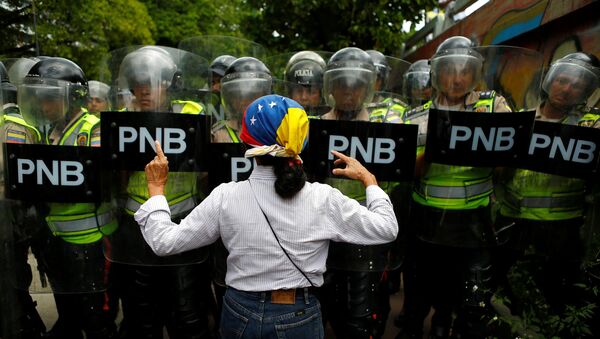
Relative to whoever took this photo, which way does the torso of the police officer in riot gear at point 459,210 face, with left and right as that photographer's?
facing the viewer

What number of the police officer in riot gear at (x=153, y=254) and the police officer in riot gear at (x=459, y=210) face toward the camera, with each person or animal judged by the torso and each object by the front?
2

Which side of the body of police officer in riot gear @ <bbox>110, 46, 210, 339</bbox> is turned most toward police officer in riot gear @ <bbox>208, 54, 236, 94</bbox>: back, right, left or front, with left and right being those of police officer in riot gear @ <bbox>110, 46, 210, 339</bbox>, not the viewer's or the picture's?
back

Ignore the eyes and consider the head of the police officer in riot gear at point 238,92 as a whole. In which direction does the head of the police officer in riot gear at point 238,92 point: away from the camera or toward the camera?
toward the camera

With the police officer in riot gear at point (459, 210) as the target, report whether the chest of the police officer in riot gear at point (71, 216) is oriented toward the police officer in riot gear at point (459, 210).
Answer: no

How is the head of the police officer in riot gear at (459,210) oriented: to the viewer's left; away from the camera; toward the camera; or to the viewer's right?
toward the camera

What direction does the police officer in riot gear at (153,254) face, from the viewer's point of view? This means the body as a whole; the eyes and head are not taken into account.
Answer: toward the camera

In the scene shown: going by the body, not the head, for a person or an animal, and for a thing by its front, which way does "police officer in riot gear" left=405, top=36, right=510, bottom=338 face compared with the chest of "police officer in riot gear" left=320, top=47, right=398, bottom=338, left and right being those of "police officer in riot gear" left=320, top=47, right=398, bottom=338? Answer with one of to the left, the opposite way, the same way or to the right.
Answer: the same way

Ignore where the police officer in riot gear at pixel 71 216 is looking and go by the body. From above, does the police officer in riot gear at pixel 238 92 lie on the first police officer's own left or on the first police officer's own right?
on the first police officer's own left

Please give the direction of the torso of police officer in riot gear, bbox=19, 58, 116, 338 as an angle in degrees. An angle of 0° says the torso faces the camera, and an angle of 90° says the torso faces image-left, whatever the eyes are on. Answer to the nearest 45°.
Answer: approximately 45°

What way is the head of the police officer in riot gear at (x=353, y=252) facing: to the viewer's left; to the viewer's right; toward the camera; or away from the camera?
toward the camera

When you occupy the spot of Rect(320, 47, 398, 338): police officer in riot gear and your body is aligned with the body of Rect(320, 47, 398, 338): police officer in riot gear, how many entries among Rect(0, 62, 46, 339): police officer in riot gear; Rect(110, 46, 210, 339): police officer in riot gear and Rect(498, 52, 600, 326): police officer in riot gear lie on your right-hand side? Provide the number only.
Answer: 2

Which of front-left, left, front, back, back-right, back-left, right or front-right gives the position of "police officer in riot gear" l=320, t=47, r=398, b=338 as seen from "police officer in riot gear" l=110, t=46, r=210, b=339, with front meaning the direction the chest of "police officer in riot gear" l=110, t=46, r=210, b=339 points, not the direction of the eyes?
left

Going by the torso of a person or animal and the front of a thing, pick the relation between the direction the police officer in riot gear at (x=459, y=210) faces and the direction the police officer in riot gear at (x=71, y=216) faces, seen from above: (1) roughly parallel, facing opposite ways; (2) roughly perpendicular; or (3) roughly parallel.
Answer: roughly parallel

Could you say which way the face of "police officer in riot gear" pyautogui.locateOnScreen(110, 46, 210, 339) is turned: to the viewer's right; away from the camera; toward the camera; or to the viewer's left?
toward the camera

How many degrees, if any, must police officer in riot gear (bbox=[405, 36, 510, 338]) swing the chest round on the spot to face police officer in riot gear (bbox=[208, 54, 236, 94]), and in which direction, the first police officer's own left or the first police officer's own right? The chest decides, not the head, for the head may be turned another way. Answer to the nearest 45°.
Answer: approximately 135° to the first police officer's own right

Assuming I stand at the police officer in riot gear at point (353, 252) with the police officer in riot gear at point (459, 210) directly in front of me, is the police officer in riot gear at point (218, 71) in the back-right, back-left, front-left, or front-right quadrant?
back-left

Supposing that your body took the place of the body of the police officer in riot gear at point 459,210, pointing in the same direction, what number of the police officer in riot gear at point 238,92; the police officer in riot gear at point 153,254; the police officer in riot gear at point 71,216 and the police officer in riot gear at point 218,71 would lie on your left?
0

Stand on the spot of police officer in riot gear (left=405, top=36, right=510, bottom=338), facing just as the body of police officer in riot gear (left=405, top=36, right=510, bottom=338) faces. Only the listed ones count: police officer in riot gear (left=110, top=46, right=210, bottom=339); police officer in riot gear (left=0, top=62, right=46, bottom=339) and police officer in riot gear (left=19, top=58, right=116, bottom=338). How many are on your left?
0
